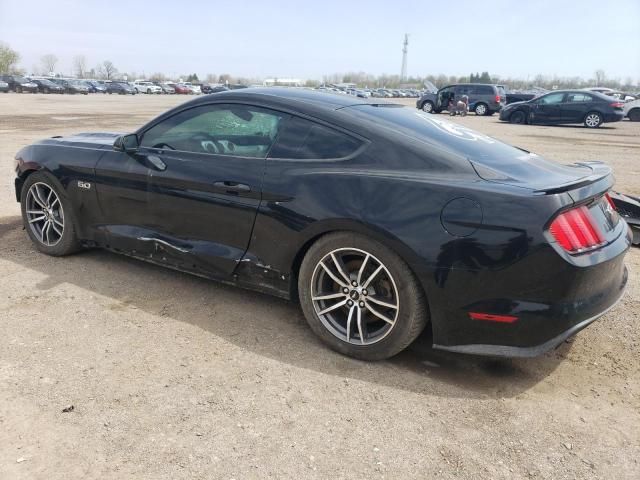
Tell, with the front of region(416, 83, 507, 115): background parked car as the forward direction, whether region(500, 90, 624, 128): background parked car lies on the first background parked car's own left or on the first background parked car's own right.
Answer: on the first background parked car's own left

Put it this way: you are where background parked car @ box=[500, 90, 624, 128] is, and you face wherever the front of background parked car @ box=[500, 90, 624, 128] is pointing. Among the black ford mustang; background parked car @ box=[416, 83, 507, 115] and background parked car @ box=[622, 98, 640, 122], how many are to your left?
1

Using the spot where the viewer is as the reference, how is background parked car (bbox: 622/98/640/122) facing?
facing to the left of the viewer

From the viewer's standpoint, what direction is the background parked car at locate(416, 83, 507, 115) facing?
to the viewer's left

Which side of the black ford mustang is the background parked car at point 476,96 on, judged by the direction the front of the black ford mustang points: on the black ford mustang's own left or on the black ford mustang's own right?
on the black ford mustang's own right

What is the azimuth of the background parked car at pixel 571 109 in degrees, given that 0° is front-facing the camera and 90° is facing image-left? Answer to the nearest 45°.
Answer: approximately 90°

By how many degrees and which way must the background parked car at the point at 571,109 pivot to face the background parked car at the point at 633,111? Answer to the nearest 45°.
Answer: approximately 135° to its right

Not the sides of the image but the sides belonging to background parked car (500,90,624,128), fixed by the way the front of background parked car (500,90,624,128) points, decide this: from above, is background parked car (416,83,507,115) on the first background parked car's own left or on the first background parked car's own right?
on the first background parked car's own right

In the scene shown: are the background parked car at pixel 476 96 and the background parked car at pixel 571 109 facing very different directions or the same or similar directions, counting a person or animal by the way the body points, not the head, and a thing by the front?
same or similar directions

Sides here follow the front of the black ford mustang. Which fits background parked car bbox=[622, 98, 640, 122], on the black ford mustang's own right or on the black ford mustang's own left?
on the black ford mustang's own right
